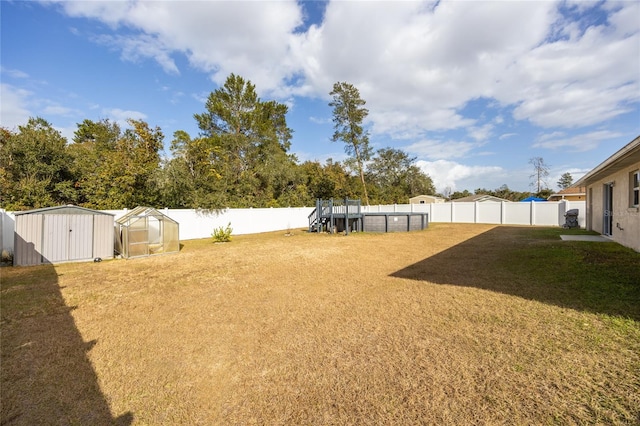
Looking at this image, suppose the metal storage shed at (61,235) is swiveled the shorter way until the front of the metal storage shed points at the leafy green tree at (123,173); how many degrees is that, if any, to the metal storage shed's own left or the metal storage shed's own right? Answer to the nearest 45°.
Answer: approximately 180°

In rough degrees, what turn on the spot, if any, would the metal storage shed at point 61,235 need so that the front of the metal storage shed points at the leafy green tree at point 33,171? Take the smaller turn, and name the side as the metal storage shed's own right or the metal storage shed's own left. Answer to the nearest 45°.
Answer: approximately 180°

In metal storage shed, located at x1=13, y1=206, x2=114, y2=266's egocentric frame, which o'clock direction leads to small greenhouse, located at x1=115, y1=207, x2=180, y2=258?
small greenhouse, located at x1=115, y1=207, x2=180, y2=258 is roughly at 9 o'clock from metal storage shed, located at x1=13, y1=206, x2=114, y2=266.

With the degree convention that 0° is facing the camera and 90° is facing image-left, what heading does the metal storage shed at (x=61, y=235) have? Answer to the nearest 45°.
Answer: approximately 0°

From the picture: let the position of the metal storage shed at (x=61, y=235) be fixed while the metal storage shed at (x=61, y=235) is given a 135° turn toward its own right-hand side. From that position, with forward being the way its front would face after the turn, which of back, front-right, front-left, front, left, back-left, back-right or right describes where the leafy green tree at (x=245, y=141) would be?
right

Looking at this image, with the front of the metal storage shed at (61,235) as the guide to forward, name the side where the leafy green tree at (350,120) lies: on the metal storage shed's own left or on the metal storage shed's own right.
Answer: on the metal storage shed's own left

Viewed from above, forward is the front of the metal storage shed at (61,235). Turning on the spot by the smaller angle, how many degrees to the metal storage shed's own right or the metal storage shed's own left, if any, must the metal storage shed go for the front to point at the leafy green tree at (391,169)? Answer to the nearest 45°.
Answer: approximately 90° to the metal storage shed's own left
